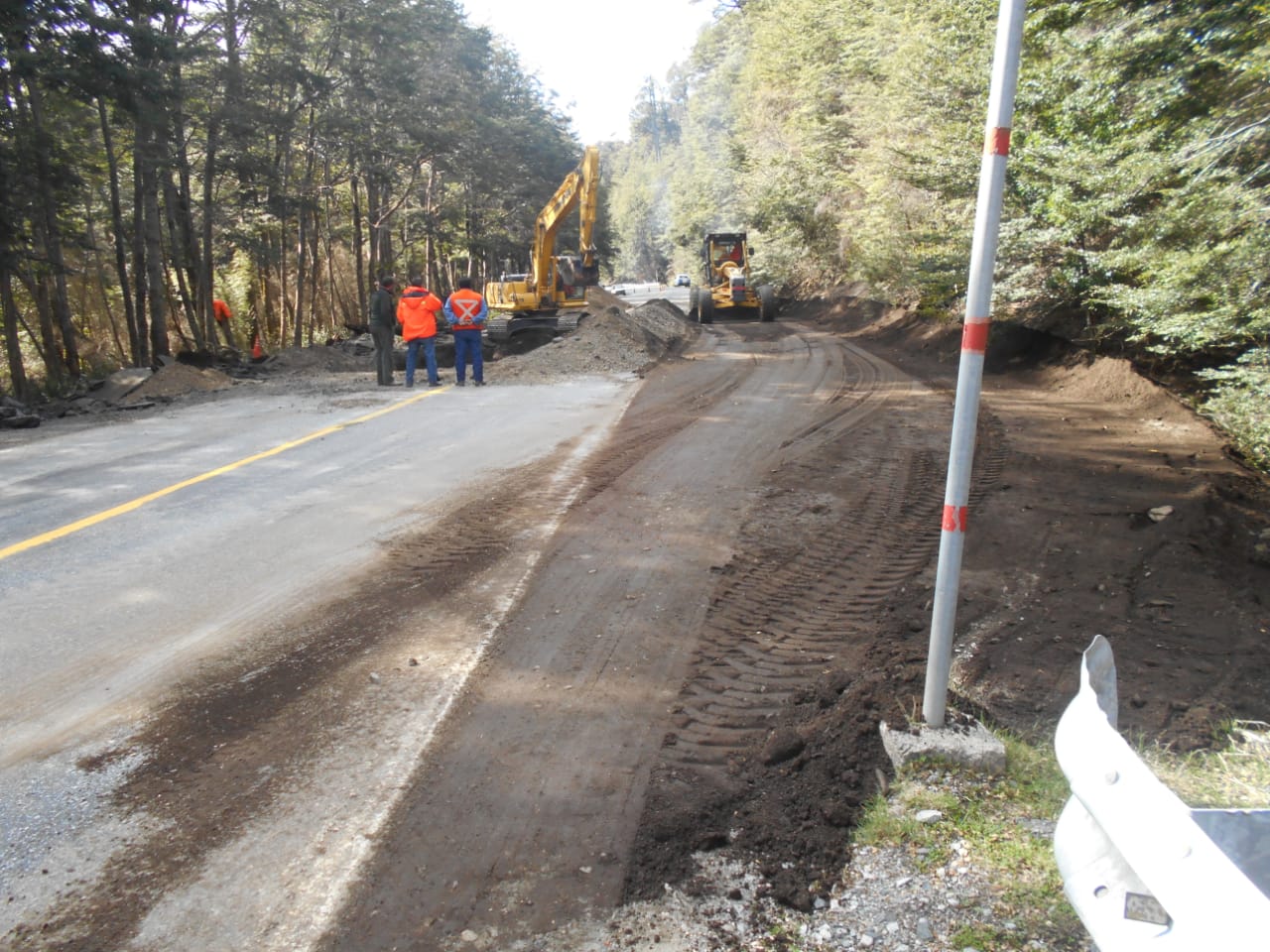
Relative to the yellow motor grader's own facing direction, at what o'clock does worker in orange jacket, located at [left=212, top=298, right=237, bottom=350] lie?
The worker in orange jacket is roughly at 2 o'clock from the yellow motor grader.

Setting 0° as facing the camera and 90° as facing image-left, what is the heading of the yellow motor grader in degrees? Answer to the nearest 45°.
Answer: approximately 0°

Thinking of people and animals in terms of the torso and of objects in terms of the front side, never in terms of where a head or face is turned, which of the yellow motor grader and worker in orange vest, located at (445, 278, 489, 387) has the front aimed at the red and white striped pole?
the yellow motor grader

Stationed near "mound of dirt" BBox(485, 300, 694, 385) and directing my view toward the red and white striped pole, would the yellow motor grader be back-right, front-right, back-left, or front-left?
back-left

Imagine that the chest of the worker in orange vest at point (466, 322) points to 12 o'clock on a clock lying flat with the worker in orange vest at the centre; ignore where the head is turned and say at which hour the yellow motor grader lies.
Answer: The yellow motor grader is roughly at 1 o'clock from the worker in orange vest.

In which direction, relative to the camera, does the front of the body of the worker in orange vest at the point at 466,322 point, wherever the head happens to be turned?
away from the camera

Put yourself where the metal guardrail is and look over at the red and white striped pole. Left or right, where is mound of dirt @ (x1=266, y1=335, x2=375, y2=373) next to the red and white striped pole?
left
